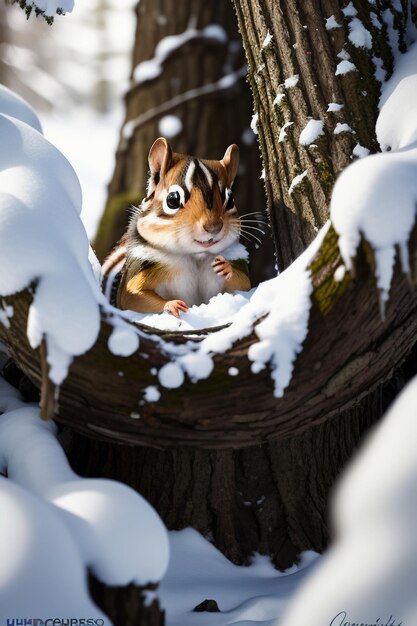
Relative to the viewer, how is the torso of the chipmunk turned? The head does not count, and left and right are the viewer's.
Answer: facing the viewer and to the right of the viewer

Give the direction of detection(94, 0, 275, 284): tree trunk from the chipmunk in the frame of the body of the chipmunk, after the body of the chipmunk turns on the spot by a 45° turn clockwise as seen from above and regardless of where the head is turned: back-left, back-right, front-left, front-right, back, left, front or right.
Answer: back
